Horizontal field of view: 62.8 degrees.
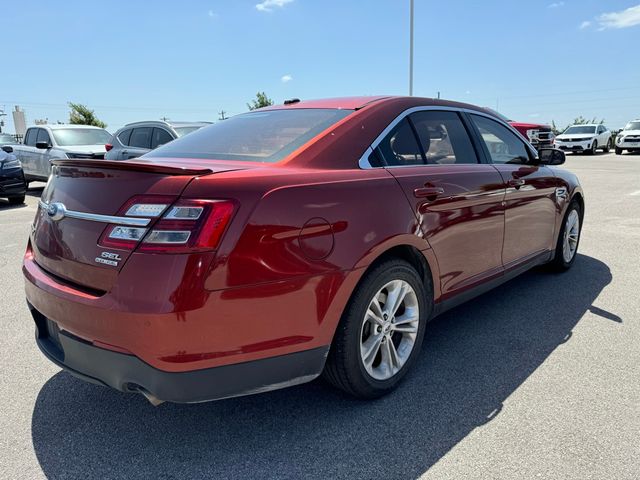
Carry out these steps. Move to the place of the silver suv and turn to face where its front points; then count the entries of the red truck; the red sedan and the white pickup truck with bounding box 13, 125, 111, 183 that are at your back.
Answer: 1

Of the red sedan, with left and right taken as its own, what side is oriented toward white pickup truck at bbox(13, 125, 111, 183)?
left

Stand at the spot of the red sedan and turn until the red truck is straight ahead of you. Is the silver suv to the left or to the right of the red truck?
left

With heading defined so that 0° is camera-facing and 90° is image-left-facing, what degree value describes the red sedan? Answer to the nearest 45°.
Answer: approximately 225°

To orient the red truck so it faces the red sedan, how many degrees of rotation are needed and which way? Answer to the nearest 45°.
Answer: approximately 45° to its right

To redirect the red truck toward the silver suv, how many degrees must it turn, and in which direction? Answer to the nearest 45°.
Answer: approximately 90° to its right

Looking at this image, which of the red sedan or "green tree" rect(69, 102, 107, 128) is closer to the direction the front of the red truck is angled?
the red sedan

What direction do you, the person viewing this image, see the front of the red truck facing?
facing the viewer and to the right of the viewer
